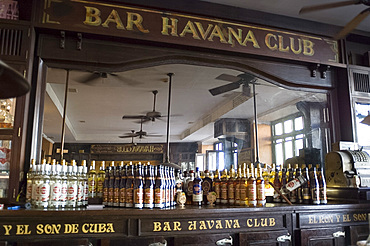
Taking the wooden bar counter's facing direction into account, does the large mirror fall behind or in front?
behind

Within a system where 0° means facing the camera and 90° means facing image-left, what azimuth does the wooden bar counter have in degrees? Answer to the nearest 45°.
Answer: approximately 0°
